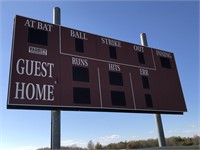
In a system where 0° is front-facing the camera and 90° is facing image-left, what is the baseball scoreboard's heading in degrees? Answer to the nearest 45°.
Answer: approximately 315°
